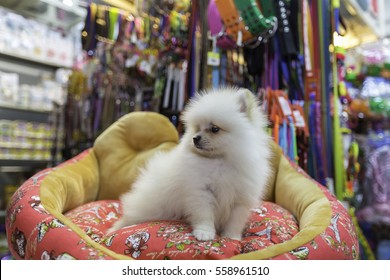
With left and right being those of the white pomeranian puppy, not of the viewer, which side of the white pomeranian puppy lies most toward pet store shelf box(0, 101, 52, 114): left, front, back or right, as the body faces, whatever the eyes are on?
back

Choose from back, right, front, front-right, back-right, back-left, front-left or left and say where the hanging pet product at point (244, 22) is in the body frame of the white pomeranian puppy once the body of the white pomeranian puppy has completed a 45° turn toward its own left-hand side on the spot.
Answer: left

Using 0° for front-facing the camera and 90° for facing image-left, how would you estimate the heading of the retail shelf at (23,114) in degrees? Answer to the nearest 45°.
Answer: approximately 315°

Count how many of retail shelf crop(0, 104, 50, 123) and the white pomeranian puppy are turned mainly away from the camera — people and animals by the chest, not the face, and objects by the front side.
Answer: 0

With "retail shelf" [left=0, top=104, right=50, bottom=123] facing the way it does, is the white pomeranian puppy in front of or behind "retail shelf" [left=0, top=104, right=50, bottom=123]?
in front

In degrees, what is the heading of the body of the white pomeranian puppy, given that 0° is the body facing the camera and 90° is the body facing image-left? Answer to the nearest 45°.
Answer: approximately 315°

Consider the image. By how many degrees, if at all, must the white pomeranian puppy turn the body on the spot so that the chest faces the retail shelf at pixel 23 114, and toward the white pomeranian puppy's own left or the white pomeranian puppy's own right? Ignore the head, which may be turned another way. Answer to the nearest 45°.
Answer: approximately 180°

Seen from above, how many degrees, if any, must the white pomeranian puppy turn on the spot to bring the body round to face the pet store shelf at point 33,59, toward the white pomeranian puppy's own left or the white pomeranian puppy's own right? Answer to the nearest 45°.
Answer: approximately 180°

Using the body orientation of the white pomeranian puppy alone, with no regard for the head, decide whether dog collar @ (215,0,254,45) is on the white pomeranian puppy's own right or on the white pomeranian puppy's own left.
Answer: on the white pomeranian puppy's own left

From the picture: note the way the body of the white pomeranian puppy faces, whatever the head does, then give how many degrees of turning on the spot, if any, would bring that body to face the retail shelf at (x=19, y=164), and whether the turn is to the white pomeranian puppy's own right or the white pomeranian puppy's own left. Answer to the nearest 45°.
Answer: approximately 180°
